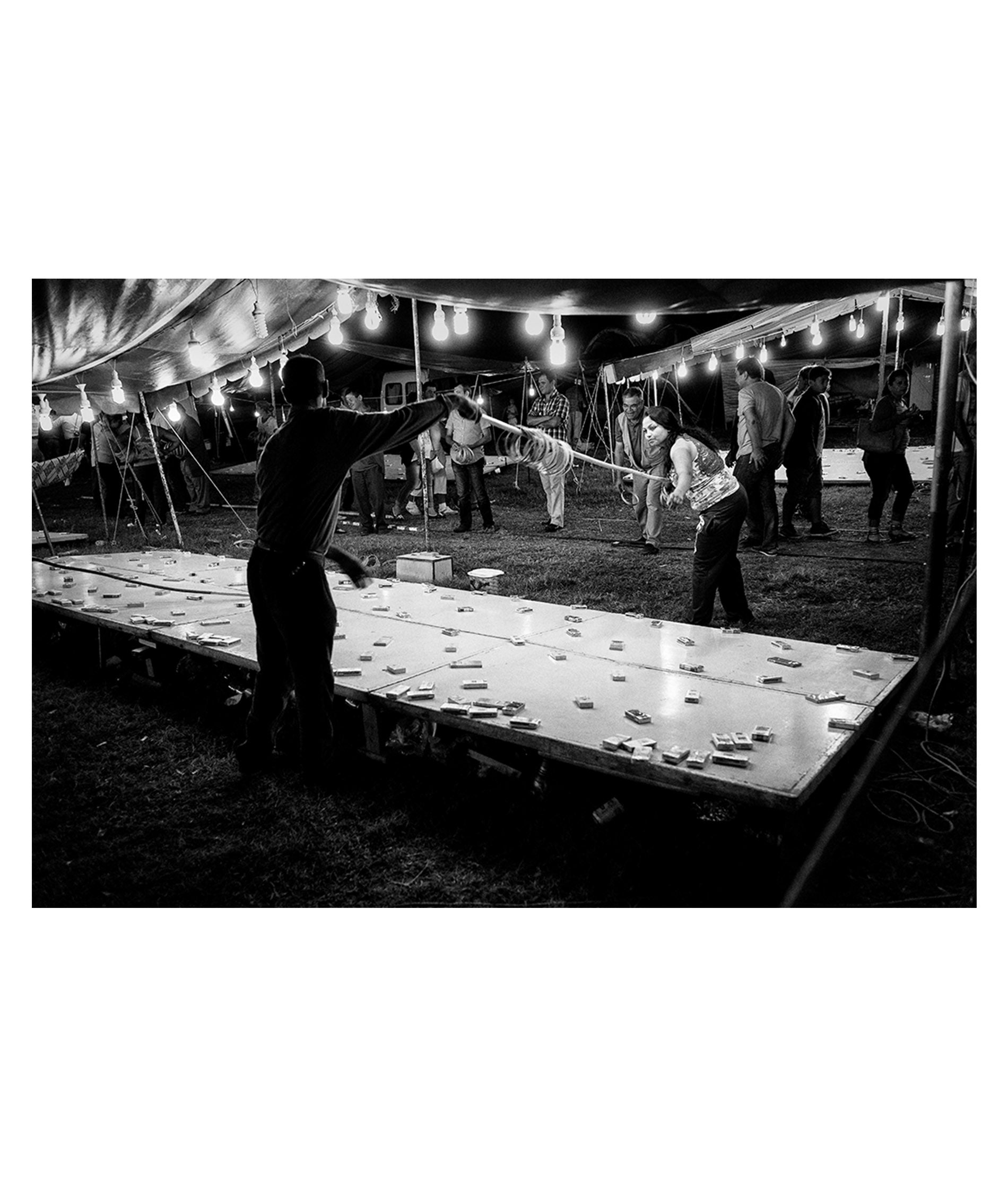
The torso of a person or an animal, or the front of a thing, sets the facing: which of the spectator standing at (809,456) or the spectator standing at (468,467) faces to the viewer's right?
the spectator standing at (809,456)

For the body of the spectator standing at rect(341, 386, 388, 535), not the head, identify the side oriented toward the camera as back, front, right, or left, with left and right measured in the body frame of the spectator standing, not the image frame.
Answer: front

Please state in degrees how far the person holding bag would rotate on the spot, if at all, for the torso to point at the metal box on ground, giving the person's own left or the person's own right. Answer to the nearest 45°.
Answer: approximately 90° to the person's own right

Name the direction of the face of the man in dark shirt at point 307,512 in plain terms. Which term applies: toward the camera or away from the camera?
away from the camera

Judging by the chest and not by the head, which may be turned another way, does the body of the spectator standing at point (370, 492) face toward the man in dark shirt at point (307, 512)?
yes

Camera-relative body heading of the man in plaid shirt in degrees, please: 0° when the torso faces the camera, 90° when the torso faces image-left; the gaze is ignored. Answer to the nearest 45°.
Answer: approximately 45°

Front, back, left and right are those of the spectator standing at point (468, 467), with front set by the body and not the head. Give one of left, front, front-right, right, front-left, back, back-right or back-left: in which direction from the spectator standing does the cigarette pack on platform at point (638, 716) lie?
front

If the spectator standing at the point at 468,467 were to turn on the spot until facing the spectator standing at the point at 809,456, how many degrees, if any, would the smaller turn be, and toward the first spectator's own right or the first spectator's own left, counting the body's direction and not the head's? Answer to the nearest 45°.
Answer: approximately 45° to the first spectator's own left

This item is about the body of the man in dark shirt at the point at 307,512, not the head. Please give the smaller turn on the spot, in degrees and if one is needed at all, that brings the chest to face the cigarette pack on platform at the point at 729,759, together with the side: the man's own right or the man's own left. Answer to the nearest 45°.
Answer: approximately 90° to the man's own right

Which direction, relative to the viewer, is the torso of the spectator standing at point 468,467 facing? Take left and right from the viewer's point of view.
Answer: facing the viewer
